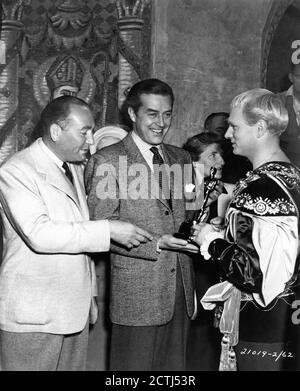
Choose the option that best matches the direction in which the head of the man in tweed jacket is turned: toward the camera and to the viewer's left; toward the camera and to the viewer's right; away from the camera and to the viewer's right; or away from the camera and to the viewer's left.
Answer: toward the camera and to the viewer's right

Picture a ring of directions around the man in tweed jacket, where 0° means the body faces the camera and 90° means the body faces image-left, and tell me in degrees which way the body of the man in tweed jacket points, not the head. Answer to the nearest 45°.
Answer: approximately 315°

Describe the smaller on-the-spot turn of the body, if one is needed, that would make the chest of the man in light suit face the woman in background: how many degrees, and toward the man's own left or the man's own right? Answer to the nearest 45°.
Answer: approximately 90° to the man's own left

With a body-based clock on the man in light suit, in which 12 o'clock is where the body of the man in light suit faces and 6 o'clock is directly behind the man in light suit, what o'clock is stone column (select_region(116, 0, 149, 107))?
The stone column is roughly at 8 o'clock from the man in light suit.

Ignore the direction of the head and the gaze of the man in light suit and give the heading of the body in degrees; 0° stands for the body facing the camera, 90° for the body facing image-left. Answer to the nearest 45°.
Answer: approximately 315°
